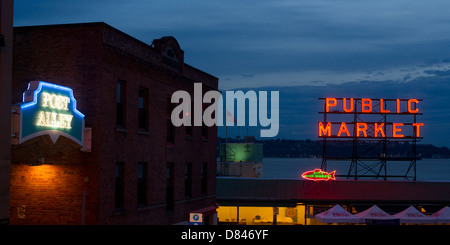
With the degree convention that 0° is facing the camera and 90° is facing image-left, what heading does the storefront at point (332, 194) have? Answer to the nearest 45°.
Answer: approximately 0°

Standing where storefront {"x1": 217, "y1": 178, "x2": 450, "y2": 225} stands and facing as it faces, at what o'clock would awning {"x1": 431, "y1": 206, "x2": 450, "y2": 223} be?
The awning is roughly at 10 o'clock from the storefront.
